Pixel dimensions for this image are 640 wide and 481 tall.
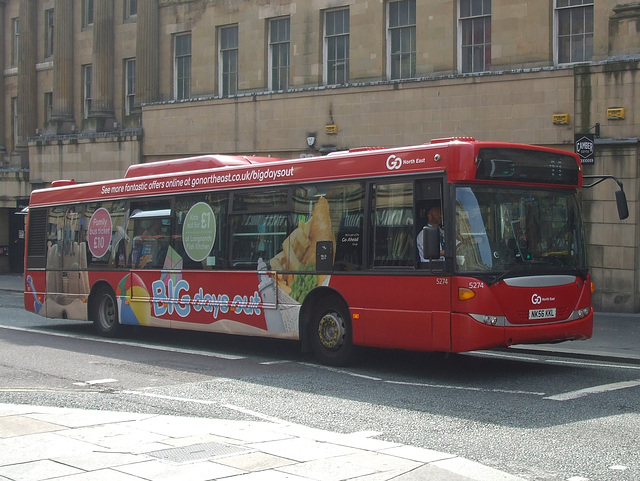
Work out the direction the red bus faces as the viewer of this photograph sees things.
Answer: facing the viewer and to the right of the viewer

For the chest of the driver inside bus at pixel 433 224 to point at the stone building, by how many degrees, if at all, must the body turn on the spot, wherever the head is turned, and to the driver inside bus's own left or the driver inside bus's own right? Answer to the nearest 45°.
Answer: approximately 135° to the driver inside bus's own left
